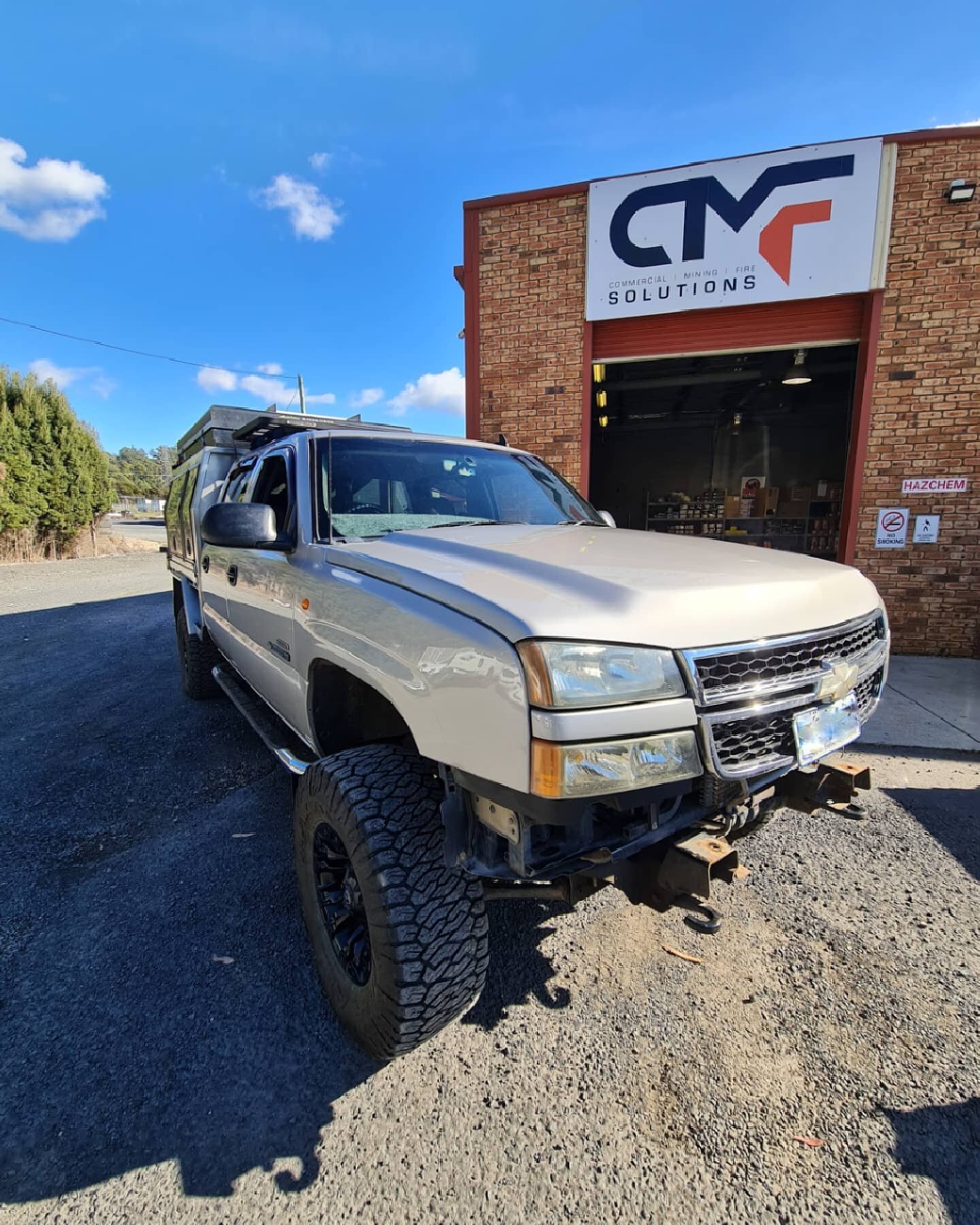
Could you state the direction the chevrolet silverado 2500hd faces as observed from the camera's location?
facing the viewer and to the right of the viewer

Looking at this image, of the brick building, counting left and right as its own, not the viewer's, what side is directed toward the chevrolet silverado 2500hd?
front

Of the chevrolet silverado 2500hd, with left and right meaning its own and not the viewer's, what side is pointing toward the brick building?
left

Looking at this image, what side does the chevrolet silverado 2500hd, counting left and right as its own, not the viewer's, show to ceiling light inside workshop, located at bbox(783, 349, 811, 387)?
left

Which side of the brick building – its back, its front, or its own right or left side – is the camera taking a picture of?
front

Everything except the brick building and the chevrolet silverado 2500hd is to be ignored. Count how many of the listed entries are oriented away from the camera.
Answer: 0
